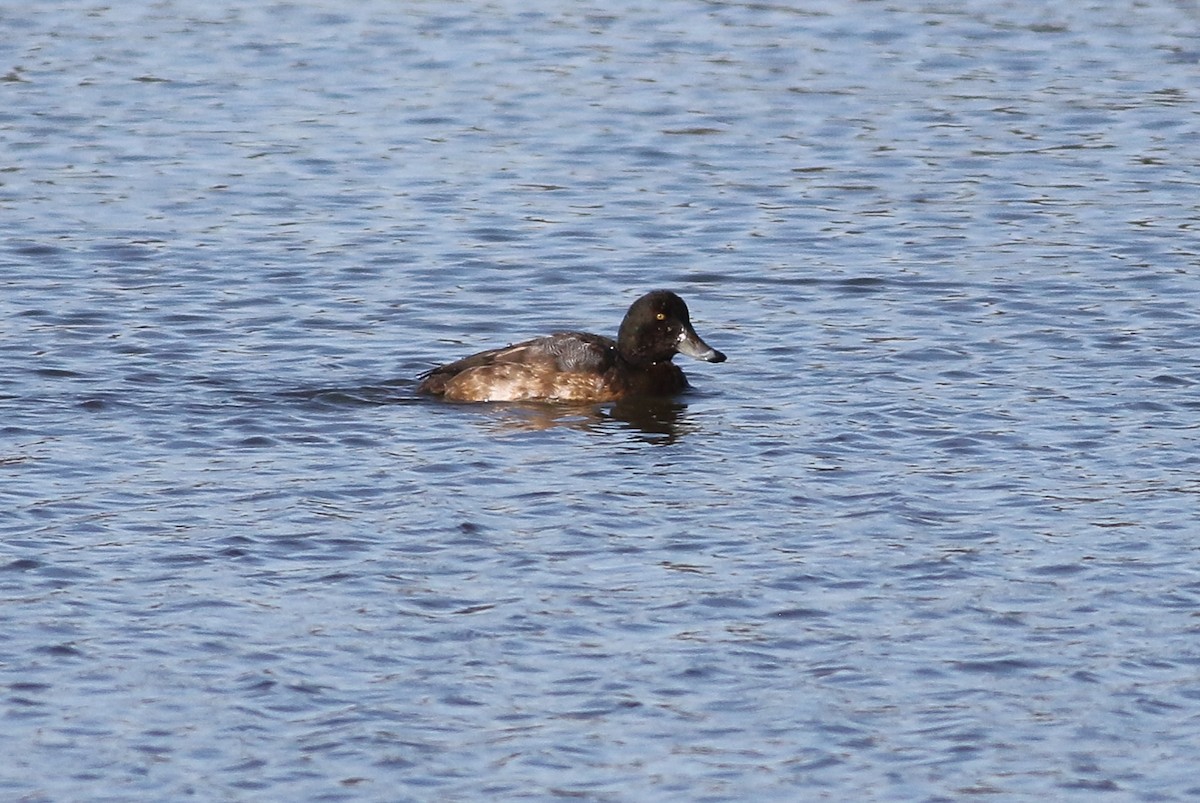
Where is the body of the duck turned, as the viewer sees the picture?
to the viewer's right
